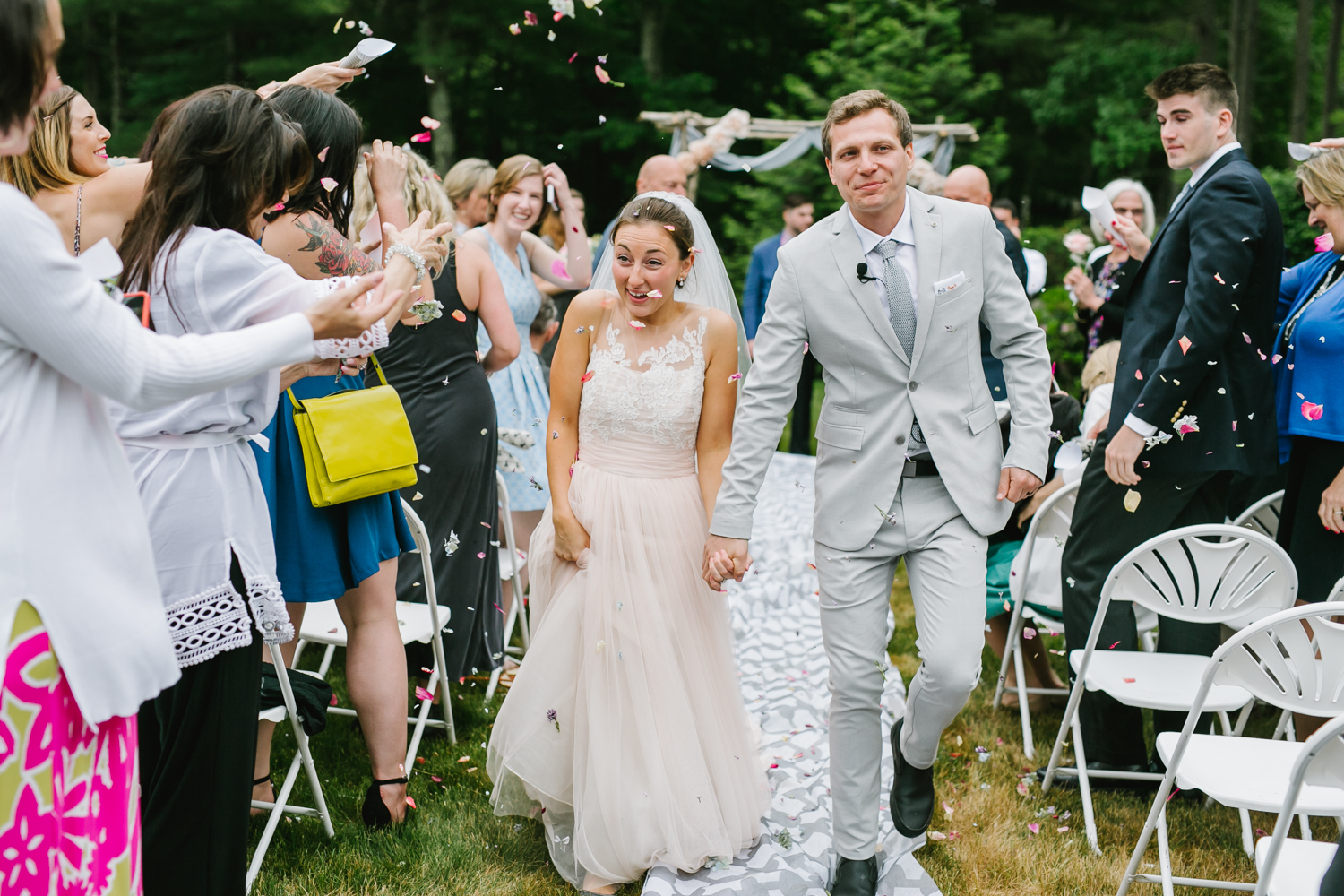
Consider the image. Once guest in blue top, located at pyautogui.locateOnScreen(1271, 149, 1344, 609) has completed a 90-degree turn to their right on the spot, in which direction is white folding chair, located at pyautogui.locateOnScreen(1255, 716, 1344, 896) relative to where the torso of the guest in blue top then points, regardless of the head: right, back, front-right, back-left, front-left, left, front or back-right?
back-left

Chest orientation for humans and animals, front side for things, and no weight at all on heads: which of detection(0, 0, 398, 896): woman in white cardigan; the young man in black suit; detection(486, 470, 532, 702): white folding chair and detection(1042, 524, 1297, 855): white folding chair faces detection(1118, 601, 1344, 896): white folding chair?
the woman in white cardigan

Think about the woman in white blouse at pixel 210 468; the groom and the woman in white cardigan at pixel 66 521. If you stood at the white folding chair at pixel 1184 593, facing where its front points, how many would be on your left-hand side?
3

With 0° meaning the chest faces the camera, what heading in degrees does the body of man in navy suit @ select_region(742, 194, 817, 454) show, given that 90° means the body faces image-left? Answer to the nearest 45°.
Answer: approximately 315°

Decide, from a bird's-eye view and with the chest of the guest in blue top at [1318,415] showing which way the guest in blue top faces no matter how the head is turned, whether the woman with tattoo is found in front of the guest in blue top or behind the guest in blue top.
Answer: in front

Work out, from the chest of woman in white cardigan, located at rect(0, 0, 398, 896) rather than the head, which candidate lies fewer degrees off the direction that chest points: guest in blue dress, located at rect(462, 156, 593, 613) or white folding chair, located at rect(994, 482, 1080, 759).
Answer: the white folding chair

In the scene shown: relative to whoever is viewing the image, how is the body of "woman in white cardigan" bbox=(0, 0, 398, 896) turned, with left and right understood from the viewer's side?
facing to the right of the viewer

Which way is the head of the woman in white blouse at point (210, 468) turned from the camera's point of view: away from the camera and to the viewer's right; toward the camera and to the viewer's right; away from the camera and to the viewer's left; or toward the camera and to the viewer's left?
away from the camera and to the viewer's right

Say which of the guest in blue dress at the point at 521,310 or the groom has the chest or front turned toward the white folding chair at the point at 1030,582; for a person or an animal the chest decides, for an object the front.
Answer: the guest in blue dress

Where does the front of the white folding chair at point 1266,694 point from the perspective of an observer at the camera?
facing away from the viewer and to the left of the viewer

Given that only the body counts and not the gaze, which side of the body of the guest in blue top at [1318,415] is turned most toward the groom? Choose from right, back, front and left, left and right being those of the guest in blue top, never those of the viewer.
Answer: front

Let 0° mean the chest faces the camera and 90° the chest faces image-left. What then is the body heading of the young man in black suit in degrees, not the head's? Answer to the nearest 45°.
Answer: approximately 90°

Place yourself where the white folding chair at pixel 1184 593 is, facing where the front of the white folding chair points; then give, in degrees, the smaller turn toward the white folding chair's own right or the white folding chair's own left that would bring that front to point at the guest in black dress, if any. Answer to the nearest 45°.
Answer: approximately 45° to the white folding chair's own left

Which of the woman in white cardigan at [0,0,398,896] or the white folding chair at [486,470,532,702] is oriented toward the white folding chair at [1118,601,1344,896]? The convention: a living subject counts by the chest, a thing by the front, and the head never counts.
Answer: the woman in white cardigan

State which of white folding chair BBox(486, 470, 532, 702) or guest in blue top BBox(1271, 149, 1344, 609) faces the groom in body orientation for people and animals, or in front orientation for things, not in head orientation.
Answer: the guest in blue top
